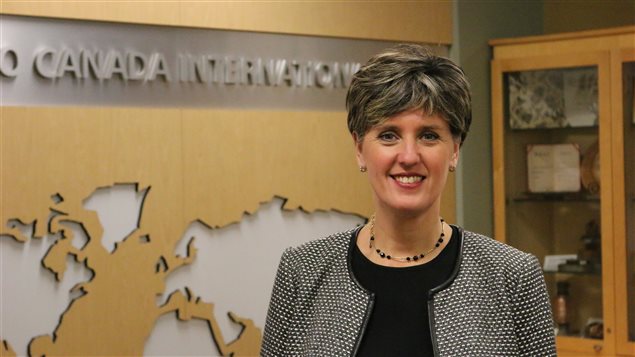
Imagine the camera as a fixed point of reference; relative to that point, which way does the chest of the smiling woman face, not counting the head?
toward the camera

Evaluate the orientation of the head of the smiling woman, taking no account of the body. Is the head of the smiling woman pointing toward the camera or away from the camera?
toward the camera

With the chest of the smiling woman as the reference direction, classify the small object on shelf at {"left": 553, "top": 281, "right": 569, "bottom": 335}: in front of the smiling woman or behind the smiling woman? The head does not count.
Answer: behind

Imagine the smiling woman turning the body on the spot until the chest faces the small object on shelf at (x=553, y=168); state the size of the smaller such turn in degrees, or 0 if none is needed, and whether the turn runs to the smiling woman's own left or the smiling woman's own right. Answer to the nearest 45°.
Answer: approximately 180°

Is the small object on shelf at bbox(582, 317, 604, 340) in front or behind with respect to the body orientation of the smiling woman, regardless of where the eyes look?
behind

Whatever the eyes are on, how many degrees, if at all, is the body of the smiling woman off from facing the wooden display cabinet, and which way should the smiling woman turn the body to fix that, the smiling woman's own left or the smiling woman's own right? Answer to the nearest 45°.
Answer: approximately 180°

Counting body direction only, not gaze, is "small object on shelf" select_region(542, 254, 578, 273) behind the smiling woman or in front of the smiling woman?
behind
